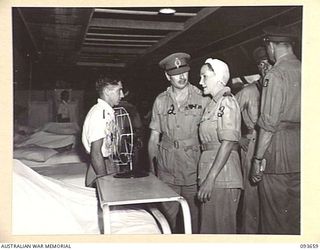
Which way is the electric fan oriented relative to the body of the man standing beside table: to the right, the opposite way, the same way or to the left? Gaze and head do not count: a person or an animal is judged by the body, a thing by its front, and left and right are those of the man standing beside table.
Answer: the opposite way

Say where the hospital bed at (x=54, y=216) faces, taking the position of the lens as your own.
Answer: facing to the right of the viewer

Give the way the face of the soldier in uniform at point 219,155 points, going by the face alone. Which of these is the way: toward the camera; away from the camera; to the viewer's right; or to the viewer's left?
to the viewer's left

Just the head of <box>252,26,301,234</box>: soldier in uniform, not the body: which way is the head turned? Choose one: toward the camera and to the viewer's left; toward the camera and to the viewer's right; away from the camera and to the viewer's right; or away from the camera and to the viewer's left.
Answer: away from the camera and to the viewer's left

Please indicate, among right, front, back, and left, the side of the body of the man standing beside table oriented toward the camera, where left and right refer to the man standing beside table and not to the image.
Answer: right

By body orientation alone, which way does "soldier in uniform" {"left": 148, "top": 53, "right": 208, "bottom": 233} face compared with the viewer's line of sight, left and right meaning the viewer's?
facing the viewer

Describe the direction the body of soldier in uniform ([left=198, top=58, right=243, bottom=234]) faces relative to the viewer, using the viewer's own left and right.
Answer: facing to the left of the viewer

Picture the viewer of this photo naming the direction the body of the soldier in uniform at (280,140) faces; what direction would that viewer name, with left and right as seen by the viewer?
facing away from the viewer and to the left of the viewer
